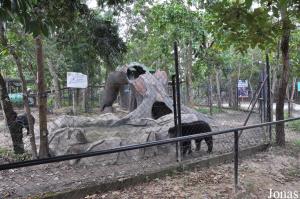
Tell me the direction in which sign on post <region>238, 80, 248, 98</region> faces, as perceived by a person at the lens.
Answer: facing the viewer

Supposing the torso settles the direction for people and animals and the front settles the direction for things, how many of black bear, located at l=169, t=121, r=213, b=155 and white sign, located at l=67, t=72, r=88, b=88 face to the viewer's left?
1

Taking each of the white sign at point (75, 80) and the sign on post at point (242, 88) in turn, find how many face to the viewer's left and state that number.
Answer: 0

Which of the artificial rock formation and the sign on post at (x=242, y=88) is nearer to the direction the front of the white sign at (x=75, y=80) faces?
the artificial rock formation

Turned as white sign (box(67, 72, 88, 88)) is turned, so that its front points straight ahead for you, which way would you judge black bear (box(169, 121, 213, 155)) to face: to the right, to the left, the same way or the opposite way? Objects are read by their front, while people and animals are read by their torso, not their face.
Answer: to the right

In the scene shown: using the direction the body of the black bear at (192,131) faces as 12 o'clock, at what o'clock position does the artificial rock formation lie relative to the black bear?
The artificial rock formation is roughly at 1 o'clock from the black bear.

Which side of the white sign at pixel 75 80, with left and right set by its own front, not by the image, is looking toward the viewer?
front

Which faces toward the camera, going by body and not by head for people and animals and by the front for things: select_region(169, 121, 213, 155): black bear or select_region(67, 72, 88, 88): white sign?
the white sign

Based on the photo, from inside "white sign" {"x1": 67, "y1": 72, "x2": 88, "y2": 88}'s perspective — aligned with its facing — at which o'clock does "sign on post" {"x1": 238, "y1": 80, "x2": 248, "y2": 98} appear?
The sign on post is roughly at 8 o'clock from the white sign.
